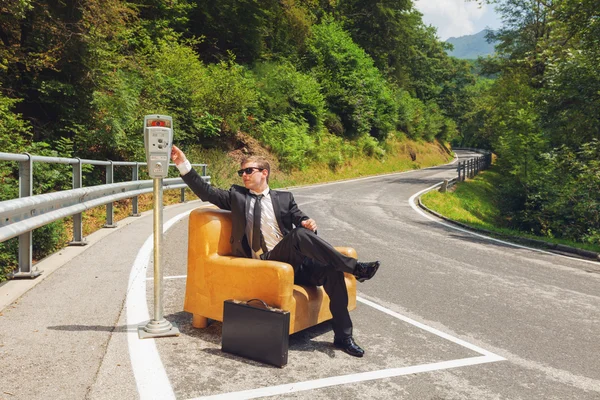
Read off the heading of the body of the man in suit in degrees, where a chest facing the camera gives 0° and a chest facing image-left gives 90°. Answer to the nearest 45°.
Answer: approximately 315°

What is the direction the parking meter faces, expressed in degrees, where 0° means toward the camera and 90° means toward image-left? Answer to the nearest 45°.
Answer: approximately 0°

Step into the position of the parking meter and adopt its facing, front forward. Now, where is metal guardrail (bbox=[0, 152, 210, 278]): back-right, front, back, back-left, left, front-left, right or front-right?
back-right

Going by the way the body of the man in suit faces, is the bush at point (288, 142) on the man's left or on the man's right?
on the man's left

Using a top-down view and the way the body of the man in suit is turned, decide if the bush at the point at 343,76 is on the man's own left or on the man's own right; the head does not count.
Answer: on the man's own left

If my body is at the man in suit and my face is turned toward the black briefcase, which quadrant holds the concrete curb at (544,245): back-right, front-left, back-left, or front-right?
back-left

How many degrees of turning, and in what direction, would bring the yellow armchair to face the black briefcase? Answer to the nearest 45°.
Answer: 0° — it already faces it

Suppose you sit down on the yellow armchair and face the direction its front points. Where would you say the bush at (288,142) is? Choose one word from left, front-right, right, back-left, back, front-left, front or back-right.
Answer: back-left
